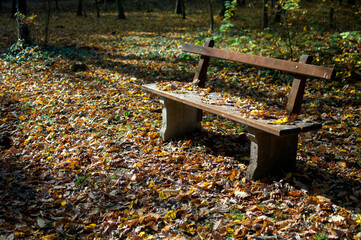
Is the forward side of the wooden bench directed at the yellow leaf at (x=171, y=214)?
yes

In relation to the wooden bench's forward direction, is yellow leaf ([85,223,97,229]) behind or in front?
in front

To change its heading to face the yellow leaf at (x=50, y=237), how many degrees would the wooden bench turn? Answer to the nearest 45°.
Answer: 0° — it already faces it

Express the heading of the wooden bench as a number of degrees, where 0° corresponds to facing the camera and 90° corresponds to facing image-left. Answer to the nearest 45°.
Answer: approximately 45°

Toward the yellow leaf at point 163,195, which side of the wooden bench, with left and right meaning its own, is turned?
front

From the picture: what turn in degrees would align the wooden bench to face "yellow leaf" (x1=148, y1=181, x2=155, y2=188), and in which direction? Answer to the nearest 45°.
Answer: approximately 45° to its right
